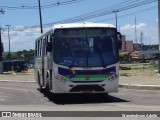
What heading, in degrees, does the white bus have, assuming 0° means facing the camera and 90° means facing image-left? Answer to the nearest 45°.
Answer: approximately 0°
